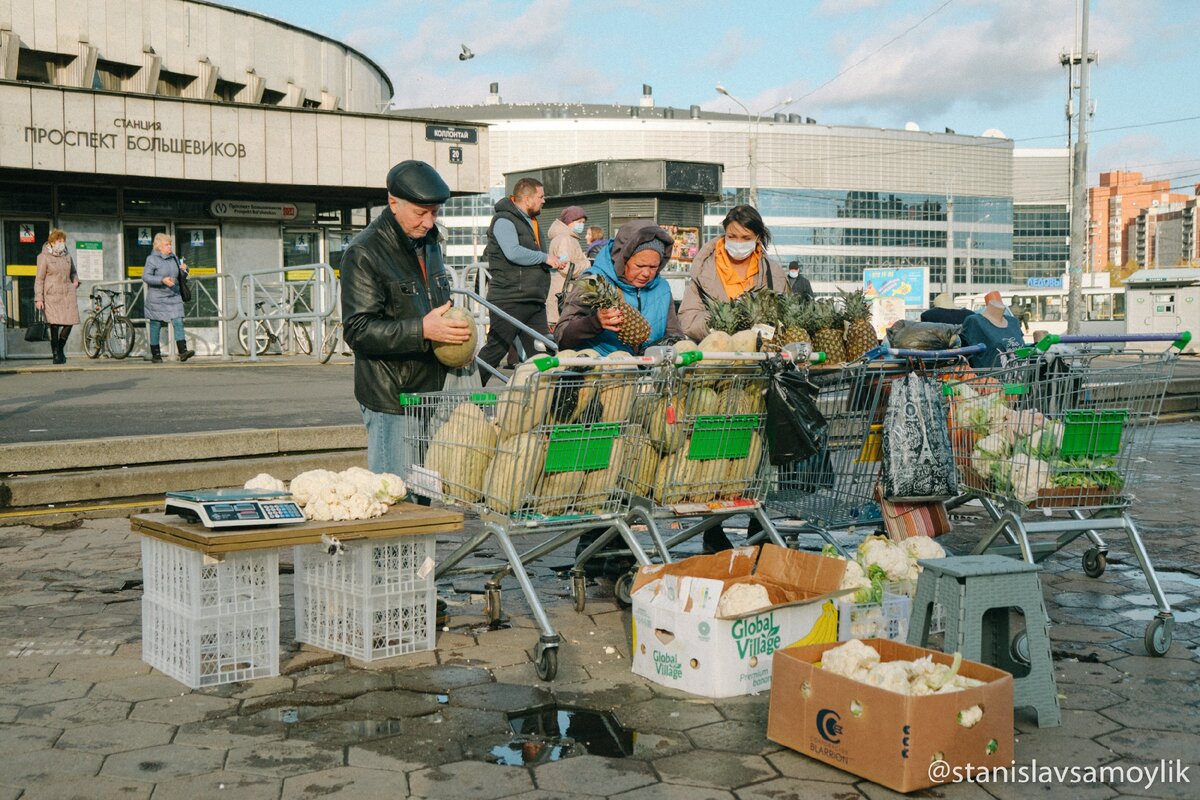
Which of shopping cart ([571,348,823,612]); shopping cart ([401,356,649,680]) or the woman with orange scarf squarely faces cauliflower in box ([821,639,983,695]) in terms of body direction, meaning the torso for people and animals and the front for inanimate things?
the woman with orange scarf

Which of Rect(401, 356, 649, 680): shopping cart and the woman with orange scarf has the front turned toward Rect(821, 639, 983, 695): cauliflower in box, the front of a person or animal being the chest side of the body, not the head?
the woman with orange scarf

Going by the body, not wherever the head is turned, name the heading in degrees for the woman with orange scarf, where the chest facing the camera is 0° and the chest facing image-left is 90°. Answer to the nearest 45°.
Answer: approximately 0°

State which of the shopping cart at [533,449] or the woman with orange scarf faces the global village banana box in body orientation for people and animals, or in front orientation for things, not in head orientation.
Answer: the woman with orange scarf
